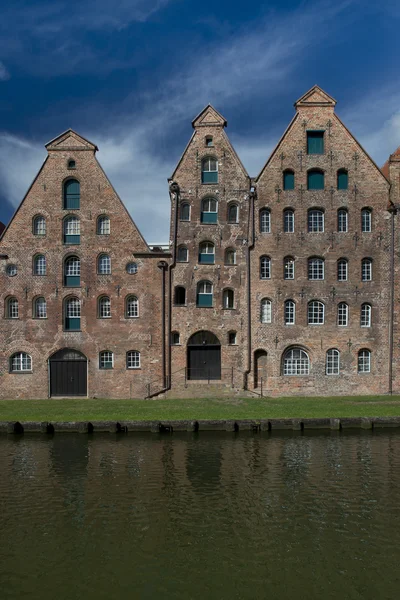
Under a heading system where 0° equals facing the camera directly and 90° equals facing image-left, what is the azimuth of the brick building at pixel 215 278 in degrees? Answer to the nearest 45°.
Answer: approximately 0°
